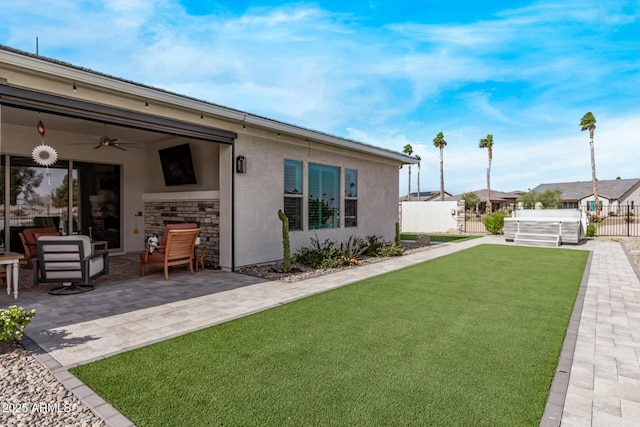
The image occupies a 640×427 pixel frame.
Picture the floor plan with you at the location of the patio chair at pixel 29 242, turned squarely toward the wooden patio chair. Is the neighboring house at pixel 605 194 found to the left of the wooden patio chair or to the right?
left

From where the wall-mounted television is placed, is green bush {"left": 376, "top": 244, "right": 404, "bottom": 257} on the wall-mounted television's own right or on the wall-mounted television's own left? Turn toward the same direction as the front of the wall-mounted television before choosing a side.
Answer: on the wall-mounted television's own left

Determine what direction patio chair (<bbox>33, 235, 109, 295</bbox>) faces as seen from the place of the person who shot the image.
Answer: facing away from the viewer and to the right of the viewer

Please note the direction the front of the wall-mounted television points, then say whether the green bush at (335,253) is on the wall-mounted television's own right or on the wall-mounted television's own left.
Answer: on the wall-mounted television's own left

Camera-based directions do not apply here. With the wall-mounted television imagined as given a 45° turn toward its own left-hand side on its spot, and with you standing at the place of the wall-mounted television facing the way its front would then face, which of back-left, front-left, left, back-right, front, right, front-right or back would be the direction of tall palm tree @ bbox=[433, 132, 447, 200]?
back-left

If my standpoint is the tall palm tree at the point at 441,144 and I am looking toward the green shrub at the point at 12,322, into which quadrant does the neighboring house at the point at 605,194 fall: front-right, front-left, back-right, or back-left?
back-left

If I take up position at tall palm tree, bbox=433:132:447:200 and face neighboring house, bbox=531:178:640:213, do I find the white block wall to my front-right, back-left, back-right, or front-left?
back-right

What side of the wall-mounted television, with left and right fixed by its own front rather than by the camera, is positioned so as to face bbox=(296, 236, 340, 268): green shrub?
left
